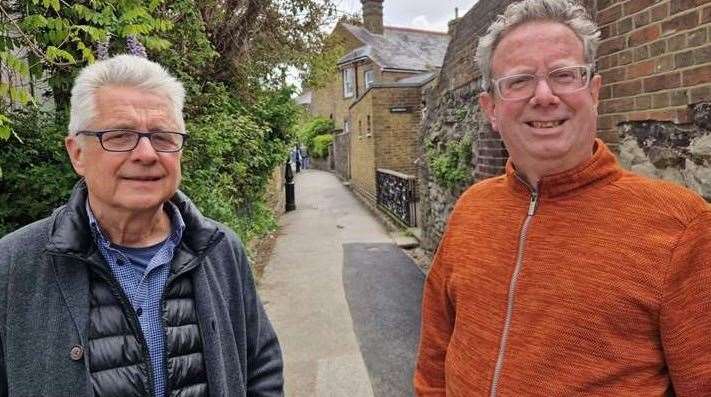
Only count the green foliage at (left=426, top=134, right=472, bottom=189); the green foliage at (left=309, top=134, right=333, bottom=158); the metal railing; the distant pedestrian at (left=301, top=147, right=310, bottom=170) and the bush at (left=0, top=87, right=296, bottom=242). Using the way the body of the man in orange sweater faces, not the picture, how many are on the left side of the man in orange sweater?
0

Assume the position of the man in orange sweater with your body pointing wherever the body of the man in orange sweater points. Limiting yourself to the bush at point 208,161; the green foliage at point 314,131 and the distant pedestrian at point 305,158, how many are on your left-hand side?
0

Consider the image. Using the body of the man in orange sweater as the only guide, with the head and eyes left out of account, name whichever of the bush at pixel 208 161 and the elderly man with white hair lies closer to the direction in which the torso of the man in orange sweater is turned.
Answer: the elderly man with white hair

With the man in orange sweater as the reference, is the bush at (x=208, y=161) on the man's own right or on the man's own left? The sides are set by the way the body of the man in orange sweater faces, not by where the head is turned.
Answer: on the man's own right

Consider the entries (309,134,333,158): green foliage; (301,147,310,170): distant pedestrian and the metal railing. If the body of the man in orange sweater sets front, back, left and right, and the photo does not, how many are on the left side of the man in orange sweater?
0

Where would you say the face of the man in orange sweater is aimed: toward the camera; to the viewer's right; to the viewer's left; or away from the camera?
toward the camera

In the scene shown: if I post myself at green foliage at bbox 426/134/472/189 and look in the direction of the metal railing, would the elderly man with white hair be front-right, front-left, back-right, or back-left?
back-left

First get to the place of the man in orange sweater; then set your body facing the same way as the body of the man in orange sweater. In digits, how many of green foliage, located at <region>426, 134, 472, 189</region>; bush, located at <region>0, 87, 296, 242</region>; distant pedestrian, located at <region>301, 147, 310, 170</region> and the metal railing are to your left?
0

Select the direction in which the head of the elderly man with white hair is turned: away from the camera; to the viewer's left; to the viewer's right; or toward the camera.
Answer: toward the camera

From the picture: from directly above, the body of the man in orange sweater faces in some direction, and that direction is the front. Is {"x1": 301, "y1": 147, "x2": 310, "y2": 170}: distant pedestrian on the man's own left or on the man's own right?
on the man's own right

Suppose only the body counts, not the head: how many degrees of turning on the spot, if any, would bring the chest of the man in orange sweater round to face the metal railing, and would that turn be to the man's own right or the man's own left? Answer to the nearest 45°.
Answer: approximately 135° to the man's own right

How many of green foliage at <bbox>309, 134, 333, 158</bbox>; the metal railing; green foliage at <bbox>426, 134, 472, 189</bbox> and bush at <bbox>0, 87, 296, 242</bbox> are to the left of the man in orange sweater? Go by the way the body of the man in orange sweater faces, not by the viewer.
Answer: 0

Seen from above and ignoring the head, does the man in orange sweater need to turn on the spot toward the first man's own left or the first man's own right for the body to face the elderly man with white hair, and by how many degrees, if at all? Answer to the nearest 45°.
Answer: approximately 45° to the first man's own right

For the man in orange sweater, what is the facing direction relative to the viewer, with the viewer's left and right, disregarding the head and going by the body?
facing the viewer and to the left of the viewer

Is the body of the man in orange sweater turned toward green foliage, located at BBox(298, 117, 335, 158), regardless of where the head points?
no

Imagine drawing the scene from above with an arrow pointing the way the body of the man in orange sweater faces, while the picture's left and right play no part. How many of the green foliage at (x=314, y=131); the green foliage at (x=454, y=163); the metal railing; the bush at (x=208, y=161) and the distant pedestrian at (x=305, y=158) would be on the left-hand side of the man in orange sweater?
0
